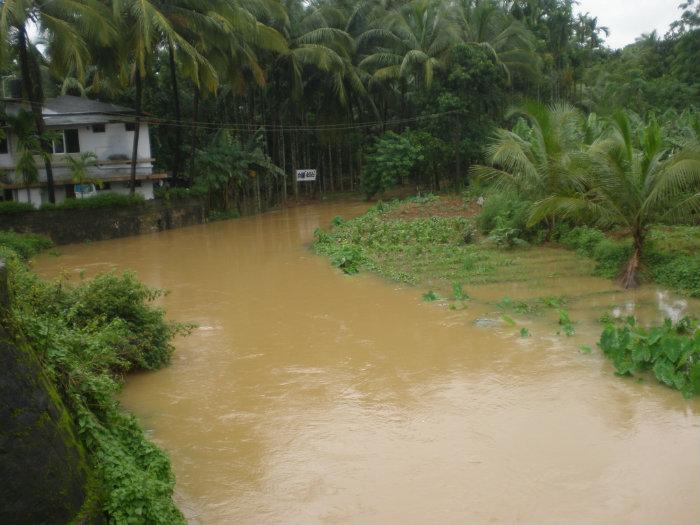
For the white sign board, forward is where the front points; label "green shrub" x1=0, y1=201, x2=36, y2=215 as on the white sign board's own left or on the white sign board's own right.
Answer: on the white sign board's own right

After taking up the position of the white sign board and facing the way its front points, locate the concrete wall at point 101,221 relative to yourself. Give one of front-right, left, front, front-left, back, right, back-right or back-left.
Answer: front-right

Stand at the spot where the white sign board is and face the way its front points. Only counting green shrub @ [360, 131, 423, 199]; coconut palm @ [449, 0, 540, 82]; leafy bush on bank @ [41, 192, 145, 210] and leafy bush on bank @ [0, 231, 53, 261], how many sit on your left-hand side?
2

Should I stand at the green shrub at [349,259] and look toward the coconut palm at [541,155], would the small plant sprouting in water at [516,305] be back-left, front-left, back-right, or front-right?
front-right

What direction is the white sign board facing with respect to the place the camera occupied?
facing the viewer

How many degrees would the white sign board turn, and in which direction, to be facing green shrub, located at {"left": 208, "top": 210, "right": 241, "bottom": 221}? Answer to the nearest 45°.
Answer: approximately 45° to its right

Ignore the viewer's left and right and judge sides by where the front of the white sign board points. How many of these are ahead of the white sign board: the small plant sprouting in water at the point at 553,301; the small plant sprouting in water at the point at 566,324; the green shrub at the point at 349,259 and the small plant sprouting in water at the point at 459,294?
4

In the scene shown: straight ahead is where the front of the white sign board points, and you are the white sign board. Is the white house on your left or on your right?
on your right

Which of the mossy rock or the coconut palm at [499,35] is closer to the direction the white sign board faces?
the mossy rock

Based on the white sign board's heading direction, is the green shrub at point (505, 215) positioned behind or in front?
in front

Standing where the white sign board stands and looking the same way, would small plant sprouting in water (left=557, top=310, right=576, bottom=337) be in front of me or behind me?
in front

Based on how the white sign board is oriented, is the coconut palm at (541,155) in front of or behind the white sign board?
in front

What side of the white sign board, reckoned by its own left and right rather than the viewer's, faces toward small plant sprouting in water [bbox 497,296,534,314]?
front
